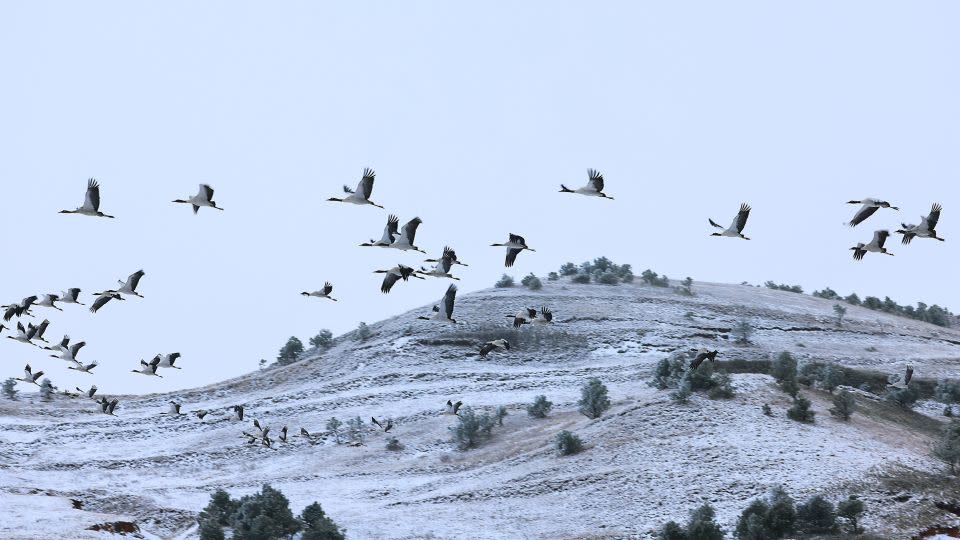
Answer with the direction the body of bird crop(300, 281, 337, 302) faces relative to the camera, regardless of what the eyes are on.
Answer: to the viewer's left

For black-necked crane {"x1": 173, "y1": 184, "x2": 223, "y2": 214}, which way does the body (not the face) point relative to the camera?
to the viewer's left

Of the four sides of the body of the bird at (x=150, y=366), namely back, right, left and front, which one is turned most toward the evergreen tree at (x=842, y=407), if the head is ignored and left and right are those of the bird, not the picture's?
back

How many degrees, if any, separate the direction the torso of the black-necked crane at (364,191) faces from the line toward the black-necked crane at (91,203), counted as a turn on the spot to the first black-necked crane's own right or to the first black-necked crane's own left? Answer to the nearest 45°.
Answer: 0° — it already faces it

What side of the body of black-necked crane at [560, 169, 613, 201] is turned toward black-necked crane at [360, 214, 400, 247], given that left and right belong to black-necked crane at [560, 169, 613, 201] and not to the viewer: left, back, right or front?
front

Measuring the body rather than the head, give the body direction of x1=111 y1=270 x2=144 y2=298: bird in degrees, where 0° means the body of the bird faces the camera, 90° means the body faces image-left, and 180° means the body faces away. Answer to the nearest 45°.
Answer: approximately 90°

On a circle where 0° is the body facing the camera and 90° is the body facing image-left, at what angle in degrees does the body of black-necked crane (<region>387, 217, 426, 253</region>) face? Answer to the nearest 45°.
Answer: approximately 90°

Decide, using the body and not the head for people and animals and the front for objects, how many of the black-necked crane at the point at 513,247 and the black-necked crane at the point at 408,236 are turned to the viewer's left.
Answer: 2

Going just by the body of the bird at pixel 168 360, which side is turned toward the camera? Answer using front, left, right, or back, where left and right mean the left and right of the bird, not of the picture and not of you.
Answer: left
